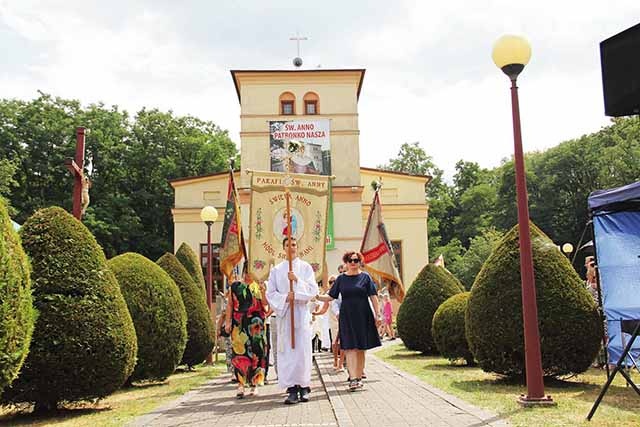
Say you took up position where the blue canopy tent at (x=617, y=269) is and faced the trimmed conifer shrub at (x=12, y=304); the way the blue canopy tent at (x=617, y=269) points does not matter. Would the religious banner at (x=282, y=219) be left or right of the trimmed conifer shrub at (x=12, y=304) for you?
right

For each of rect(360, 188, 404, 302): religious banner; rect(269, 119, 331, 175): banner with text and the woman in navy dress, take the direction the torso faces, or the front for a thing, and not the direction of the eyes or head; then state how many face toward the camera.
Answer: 3

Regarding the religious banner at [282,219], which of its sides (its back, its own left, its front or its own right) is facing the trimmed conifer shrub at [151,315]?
right

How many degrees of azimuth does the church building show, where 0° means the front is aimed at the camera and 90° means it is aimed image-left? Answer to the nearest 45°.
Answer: approximately 0°

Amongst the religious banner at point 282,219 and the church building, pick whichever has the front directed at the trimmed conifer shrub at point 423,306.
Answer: the church building

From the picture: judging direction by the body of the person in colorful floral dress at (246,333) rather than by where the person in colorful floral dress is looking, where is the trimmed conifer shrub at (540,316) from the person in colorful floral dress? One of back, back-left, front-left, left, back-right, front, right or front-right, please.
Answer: left

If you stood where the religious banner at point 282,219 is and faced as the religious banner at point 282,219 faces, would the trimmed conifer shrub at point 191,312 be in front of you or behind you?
behind

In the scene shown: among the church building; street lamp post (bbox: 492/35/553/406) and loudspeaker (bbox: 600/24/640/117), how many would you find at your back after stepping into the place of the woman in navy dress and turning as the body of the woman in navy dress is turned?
1
